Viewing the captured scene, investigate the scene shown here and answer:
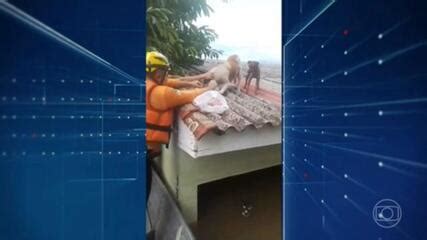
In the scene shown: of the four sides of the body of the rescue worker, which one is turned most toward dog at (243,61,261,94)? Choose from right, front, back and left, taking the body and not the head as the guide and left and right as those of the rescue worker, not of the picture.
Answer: front

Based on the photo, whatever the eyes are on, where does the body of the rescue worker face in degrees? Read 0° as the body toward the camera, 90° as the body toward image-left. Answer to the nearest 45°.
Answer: approximately 270°
